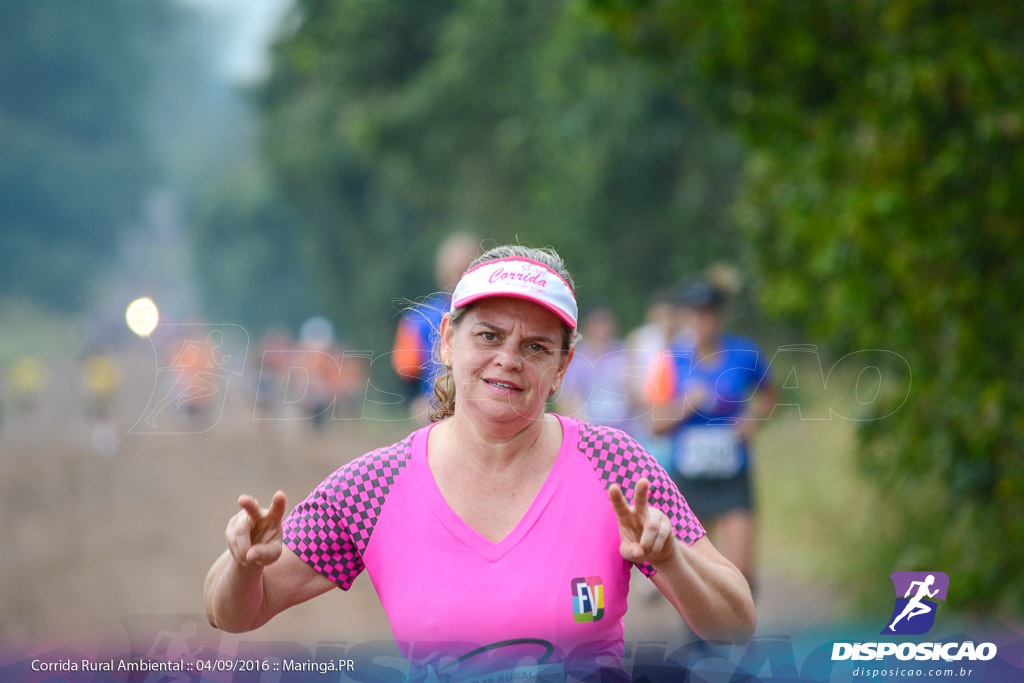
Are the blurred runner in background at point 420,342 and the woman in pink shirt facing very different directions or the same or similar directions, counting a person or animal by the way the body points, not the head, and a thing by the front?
same or similar directions

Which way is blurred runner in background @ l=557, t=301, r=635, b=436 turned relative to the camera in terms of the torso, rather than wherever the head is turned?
toward the camera

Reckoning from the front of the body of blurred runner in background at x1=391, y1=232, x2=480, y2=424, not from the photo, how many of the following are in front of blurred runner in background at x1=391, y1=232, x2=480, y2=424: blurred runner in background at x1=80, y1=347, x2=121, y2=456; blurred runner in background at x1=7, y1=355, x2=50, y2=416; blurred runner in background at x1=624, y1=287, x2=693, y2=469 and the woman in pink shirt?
1

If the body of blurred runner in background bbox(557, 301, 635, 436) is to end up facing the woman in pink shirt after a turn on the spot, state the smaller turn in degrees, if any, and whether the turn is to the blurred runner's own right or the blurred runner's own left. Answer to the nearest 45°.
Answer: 0° — they already face them

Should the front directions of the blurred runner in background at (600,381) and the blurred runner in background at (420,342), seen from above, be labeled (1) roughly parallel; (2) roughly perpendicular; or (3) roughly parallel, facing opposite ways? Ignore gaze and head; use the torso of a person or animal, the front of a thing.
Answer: roughly parallel

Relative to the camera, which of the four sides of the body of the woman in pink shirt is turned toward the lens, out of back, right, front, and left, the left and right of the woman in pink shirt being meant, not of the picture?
front

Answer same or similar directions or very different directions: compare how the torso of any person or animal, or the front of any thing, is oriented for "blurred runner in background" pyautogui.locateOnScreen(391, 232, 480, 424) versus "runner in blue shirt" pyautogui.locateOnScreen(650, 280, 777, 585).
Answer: same or similar directions

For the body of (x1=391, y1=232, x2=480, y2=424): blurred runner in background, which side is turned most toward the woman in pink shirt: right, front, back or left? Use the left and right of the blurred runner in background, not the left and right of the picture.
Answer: front

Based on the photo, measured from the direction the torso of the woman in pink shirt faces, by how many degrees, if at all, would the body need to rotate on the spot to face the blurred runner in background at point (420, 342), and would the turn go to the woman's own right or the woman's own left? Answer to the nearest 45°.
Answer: approximately 180°

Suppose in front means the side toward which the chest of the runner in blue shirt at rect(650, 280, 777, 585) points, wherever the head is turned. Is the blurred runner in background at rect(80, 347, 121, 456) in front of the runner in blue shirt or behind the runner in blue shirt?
behind

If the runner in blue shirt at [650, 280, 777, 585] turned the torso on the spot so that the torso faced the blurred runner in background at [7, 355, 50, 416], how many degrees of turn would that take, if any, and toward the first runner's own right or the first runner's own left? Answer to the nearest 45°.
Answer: approximately 135° to the first runner's own right

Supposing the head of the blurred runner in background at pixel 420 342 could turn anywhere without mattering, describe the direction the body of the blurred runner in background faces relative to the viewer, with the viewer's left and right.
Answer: facing the viewer

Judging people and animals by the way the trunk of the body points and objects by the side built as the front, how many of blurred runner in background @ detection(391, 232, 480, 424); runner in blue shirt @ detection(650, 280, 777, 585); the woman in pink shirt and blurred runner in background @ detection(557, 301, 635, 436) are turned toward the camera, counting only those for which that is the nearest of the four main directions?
4
